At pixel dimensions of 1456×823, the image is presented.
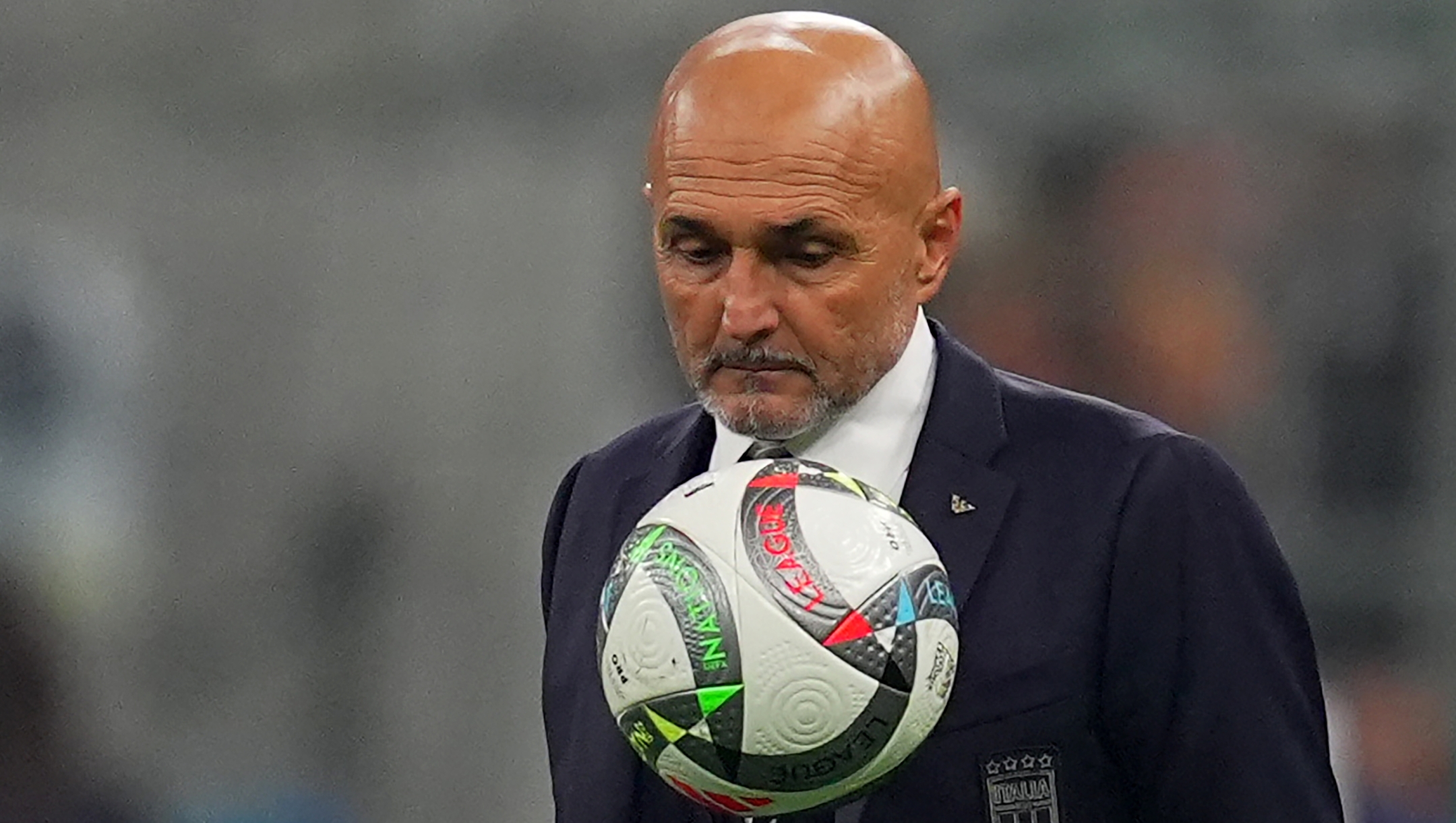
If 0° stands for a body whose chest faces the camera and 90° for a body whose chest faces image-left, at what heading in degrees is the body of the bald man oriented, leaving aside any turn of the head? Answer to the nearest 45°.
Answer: approximately 45°
